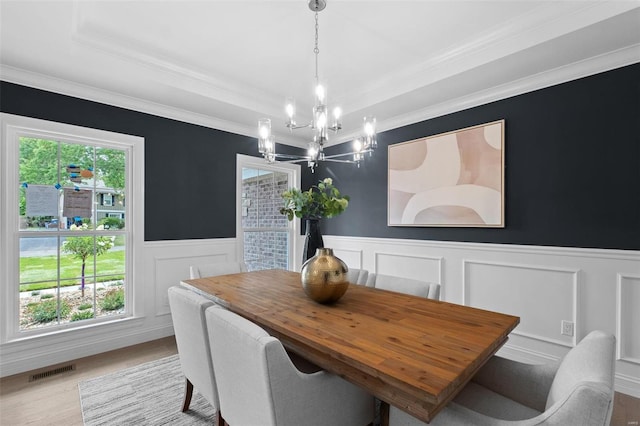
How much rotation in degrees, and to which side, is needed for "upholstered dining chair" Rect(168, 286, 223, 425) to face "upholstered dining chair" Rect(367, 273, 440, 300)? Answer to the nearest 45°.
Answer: approximately 45° to its right

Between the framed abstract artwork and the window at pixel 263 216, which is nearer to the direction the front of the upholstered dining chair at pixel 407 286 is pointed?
the window

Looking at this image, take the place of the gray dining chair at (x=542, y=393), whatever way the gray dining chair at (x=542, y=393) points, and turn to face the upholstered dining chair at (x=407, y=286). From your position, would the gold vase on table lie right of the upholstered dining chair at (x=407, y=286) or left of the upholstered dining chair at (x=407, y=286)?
left

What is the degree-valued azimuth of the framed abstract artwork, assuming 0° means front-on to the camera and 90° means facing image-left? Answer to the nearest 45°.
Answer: approximately 45°

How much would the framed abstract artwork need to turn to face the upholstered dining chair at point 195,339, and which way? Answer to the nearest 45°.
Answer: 0° — it already faces it

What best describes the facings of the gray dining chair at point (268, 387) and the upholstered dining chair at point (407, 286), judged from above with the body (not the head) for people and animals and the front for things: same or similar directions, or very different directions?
very different directions

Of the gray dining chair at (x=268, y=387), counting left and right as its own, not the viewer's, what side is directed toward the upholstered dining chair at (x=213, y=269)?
left

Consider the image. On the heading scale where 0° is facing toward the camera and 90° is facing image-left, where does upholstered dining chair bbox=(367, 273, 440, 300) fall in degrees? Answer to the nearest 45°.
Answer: approximately 45°

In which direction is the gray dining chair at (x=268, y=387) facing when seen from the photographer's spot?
facing away from the viewer and to the right of the viewer

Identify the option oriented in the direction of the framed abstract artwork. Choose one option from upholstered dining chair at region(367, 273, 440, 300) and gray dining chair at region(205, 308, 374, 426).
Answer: the gray dining chair

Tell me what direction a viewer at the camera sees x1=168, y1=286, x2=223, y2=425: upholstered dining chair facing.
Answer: facing away from the viewer and to the right of the viewer

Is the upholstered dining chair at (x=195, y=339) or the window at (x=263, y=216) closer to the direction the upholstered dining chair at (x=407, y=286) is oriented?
the upholstered dining chair
